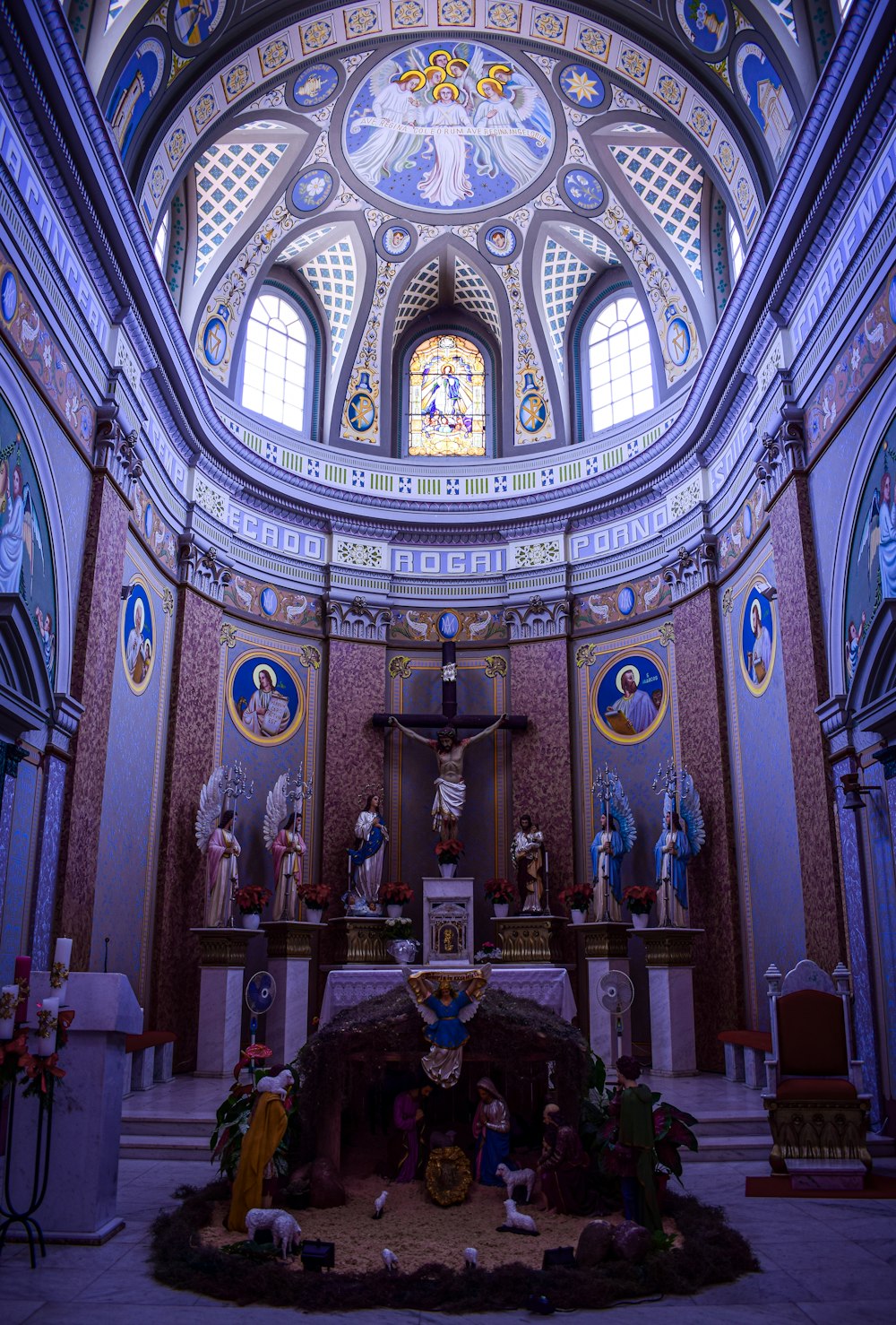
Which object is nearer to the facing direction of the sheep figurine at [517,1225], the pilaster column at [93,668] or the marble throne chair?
the pilaster column

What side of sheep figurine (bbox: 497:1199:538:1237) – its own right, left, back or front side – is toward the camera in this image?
left

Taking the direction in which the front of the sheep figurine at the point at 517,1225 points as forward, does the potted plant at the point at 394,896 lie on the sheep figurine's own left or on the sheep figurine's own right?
on the sheep figurine's own right

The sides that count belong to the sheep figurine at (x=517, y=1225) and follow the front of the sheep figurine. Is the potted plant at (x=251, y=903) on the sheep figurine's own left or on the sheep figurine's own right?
on the sheep figurine's own right

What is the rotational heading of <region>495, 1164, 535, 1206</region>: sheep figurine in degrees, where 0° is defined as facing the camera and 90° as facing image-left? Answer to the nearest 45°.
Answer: approximately 90°

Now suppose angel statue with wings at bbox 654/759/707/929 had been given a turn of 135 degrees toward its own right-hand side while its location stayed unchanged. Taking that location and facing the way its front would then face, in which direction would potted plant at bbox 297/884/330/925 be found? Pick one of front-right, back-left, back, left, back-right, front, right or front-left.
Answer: left

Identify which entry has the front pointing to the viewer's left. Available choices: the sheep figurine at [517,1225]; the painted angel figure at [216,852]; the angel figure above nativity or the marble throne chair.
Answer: the sheep figurine

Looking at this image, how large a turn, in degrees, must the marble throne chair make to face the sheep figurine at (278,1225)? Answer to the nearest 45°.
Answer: approximately 45° to its right

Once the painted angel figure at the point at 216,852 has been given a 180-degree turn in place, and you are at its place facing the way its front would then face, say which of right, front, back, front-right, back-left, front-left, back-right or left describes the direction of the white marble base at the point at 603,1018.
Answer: back-right

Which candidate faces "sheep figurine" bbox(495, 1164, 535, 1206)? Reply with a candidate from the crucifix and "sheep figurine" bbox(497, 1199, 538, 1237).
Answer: the crucifix

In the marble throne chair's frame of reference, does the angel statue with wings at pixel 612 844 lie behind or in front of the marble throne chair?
behind

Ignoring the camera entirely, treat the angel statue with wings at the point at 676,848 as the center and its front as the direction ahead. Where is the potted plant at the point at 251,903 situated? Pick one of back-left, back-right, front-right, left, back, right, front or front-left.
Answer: front-right

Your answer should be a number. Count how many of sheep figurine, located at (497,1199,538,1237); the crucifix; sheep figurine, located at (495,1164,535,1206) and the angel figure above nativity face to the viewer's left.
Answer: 2

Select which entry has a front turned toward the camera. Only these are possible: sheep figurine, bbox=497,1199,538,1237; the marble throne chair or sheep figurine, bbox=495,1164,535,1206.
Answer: the marble throne chair

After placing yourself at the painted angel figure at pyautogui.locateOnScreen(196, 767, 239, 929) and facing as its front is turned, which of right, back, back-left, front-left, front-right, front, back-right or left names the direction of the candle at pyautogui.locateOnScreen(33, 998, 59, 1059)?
front-right
